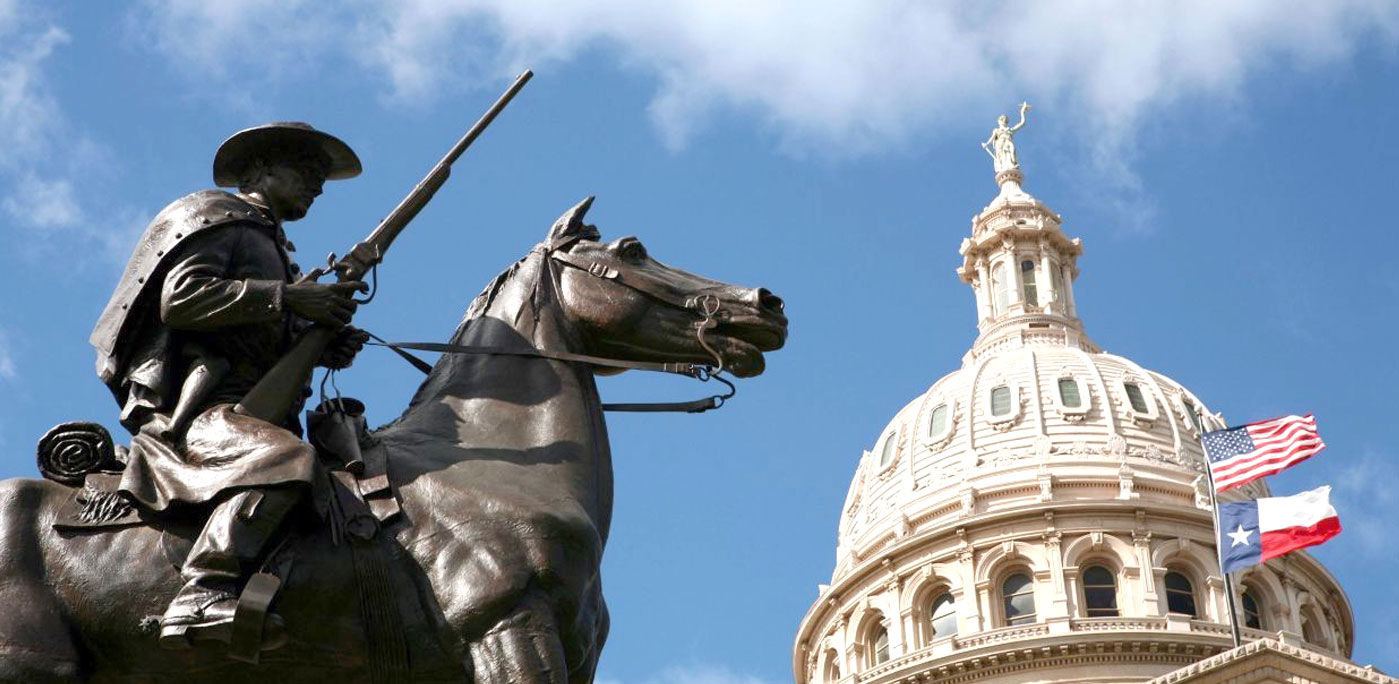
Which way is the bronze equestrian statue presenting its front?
to the viewer's right
